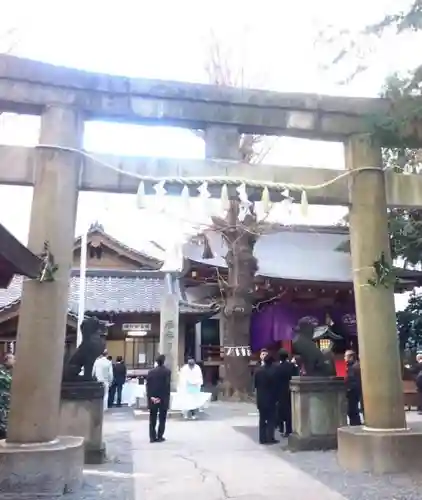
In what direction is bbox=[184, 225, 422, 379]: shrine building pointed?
toward the camera

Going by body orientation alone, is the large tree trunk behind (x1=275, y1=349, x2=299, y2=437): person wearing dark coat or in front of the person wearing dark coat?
in front

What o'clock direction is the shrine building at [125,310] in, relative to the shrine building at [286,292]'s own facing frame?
the shrine building at [125,310] is roughly at 3 o'clock from the shrine building at [286,292].

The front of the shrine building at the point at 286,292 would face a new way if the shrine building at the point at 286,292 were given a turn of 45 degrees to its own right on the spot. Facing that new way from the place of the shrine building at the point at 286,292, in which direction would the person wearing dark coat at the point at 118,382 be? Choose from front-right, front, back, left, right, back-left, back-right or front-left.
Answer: front

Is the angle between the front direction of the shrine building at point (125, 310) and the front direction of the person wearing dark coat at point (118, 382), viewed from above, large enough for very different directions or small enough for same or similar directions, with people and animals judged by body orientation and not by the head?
very different directions

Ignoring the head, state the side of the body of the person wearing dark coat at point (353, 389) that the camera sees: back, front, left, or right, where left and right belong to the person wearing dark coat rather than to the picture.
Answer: left

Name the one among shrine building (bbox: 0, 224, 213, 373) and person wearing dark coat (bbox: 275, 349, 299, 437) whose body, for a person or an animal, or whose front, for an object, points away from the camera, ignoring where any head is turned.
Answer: the person wearing dark coat

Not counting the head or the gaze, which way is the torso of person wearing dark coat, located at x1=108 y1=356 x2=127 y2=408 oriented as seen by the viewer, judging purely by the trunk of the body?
away from the camera

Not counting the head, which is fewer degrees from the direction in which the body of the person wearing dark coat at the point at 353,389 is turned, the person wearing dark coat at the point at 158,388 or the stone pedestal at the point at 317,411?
the person wearing dark coat

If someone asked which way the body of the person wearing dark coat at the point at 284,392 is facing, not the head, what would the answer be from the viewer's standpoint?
away from the camera

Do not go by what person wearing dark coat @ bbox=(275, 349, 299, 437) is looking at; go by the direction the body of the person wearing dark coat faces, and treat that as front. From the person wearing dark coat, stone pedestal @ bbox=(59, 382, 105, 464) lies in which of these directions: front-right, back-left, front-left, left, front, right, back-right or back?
back-left

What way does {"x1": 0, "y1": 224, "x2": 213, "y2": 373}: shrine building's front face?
toward the camera

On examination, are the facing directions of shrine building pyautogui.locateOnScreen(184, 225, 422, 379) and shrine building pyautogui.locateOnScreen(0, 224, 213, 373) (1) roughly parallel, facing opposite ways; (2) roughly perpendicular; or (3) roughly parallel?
roughly parallel

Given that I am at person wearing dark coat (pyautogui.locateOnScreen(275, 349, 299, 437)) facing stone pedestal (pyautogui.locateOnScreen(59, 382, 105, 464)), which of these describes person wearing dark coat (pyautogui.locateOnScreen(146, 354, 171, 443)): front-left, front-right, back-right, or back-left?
front-right

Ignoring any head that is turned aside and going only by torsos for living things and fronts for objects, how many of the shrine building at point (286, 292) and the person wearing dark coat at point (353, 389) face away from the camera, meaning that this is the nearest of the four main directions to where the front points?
0

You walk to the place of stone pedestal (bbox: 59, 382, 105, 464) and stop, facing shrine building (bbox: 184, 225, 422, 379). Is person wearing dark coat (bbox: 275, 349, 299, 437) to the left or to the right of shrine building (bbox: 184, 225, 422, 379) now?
right

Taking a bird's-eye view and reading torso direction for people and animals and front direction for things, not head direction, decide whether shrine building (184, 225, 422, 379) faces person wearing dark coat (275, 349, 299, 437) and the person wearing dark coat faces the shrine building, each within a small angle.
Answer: yes

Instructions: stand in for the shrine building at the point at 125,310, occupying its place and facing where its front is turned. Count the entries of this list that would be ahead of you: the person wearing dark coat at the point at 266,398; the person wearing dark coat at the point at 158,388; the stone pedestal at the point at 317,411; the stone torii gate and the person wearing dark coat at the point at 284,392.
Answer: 5

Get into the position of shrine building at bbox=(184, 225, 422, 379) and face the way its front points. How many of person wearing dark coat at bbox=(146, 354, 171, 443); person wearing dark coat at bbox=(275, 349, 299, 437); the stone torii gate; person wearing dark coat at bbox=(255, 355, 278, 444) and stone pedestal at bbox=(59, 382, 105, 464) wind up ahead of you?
5

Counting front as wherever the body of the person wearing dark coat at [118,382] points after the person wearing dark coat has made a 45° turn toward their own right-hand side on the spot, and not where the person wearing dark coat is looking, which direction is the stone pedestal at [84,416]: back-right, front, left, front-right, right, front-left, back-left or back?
back-right

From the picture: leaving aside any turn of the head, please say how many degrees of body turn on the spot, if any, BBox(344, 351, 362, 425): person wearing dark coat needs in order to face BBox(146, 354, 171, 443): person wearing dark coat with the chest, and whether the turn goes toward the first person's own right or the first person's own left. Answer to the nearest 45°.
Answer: approximately 45° to the first person's own left
